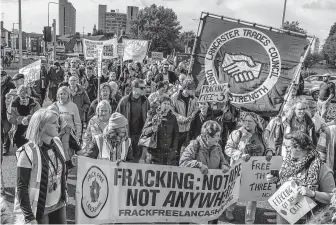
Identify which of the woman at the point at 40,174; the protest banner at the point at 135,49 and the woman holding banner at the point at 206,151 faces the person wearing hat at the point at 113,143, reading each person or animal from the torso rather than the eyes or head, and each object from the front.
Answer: the protest banner

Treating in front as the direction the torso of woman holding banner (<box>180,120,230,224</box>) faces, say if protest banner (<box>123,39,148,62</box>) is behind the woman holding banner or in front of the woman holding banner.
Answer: behind

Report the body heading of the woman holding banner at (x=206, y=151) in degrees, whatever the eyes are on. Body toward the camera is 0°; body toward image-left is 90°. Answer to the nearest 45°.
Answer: approximately 315°

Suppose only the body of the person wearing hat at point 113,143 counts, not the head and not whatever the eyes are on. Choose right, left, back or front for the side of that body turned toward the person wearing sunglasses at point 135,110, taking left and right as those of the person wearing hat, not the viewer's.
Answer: back

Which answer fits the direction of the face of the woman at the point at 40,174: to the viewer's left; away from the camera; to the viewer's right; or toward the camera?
to the viewer's right

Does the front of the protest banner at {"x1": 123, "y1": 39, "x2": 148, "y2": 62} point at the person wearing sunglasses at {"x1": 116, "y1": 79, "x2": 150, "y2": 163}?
yes

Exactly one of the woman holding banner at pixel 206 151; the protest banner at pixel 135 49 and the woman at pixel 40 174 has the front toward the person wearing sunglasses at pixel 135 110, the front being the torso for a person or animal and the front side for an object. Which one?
the protest banner

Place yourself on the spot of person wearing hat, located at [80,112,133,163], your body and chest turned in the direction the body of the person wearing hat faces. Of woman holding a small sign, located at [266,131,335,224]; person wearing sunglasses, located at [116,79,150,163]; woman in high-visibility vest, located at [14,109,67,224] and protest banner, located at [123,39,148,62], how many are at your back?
2

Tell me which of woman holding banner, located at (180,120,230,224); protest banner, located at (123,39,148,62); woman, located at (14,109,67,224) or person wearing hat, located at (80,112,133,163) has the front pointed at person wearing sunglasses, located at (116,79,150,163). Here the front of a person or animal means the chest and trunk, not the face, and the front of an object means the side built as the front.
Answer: the protest banner

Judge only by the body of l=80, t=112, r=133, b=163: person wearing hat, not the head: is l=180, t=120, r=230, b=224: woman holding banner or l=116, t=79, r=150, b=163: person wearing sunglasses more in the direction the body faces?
the woman holding banner

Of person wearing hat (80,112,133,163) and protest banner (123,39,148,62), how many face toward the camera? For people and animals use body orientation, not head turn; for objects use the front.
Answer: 2

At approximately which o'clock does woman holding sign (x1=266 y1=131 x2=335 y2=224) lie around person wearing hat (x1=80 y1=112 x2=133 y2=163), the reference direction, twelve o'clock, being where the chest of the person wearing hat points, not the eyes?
The woman holding sign is roughly at 10 o'clock from the person wearing hat.

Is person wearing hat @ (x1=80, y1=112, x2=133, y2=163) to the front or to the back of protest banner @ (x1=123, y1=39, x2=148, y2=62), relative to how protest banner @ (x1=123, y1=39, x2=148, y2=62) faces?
to the front
